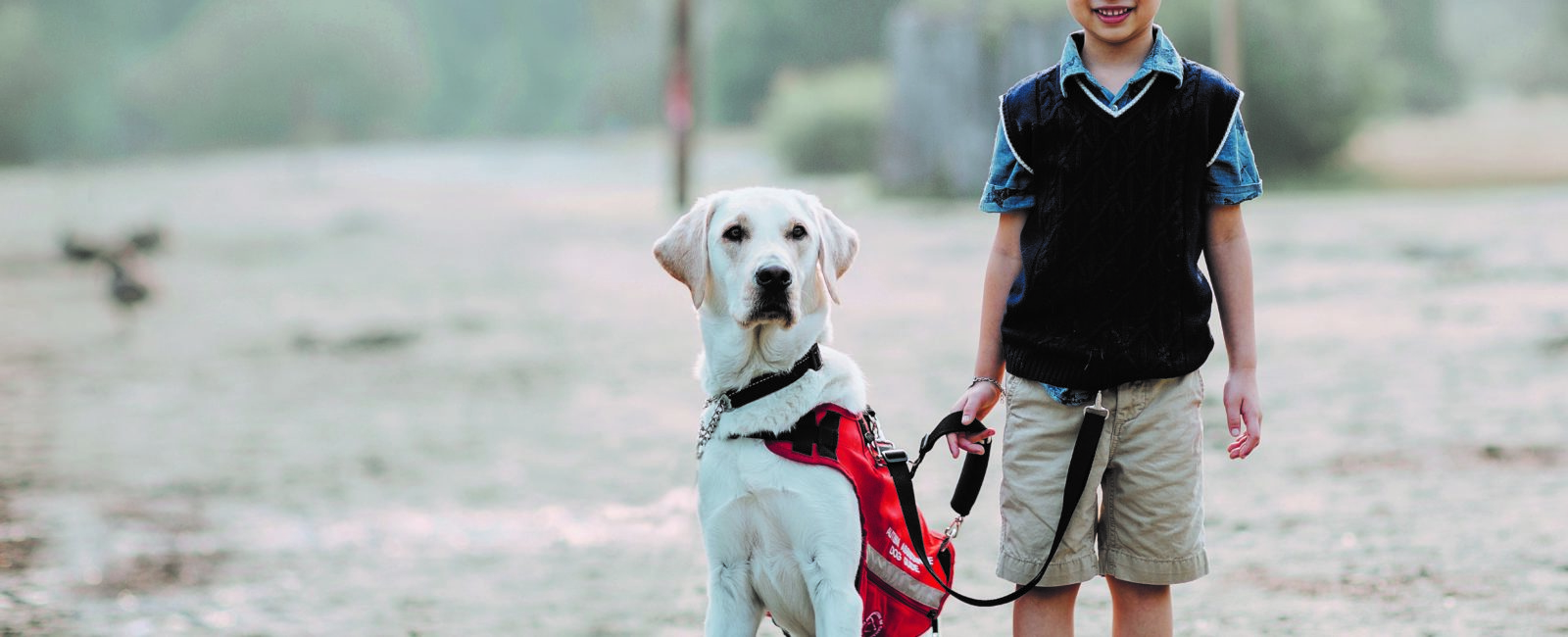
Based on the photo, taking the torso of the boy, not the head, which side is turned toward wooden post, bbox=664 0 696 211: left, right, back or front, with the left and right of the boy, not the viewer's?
back

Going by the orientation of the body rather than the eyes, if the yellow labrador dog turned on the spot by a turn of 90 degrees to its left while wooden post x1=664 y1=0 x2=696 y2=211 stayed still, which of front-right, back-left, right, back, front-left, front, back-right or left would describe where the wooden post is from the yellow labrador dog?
left

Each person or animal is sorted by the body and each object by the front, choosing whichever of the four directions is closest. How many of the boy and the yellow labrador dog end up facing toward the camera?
2

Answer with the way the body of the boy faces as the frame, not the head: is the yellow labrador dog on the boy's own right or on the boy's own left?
on the boy's own right

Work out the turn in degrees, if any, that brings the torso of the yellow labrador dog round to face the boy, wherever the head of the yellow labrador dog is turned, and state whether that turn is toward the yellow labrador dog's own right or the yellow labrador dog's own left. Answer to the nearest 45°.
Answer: approximately 90° to the yellow labrador dog's own left

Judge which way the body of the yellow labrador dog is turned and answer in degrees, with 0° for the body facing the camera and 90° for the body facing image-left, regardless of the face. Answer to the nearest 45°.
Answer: approximately 0°
